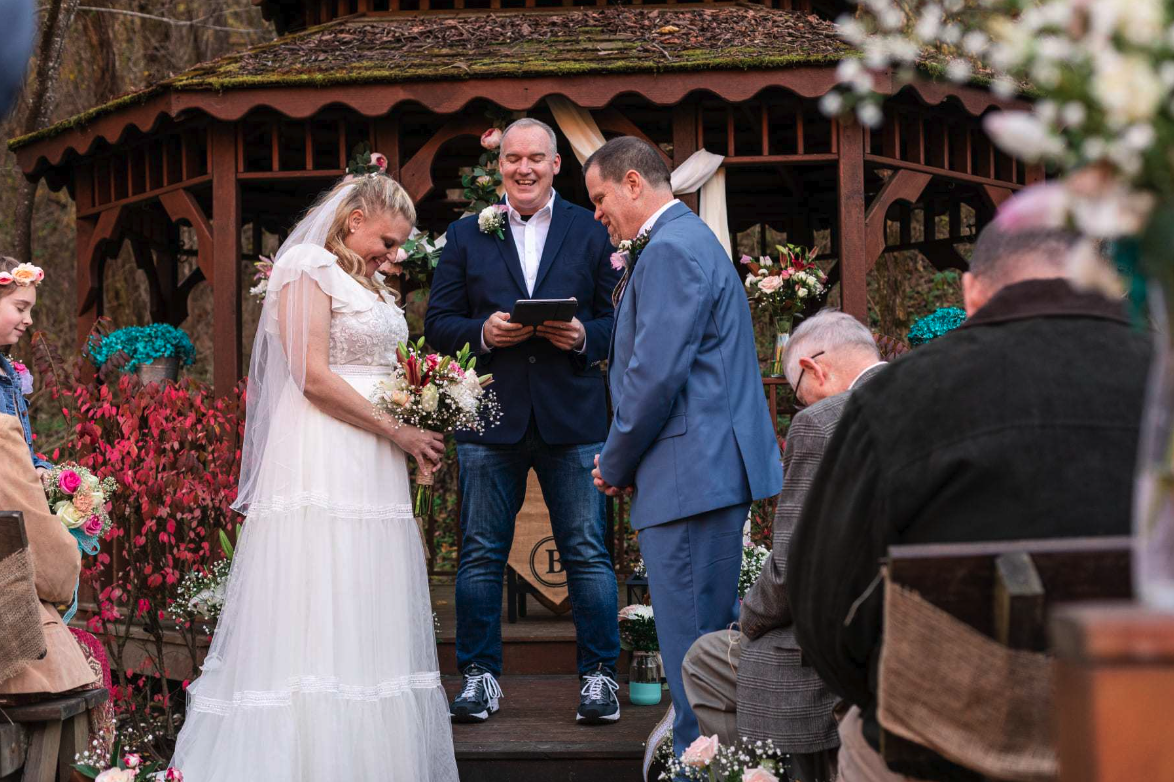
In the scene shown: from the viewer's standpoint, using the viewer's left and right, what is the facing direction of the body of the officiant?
facing the viewer

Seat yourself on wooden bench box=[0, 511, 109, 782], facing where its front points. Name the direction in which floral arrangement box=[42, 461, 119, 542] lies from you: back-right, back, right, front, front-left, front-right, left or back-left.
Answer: front-left

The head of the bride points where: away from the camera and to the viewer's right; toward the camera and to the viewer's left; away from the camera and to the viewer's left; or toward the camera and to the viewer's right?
toward the camera and to the viewer's right

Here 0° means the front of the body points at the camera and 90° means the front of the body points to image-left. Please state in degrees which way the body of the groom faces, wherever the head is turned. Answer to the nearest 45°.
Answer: approximately 90°

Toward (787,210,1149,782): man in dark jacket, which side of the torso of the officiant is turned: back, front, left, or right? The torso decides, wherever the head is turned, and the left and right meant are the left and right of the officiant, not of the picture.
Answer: front

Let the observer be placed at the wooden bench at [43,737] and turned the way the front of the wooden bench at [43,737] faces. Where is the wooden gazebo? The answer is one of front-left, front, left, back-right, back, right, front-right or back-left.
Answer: front

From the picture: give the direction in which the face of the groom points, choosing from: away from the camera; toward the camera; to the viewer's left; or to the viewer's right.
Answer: to the viewer's left

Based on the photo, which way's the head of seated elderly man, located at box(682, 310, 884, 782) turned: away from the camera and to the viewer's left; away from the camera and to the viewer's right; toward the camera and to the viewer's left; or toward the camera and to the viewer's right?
away from the camera and to the viewer's left

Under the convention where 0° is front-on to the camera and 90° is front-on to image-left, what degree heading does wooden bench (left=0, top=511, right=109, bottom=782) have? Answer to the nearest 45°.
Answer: approximately 225°

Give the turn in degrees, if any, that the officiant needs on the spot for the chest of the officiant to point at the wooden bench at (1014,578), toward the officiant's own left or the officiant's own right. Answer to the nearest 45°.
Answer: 0° — they already face it

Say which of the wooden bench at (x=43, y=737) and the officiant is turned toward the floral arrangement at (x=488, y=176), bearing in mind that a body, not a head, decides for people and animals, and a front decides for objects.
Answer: the wooden bench

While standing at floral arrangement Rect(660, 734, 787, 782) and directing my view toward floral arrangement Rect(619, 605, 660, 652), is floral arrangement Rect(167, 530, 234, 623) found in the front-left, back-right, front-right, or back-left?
front-left

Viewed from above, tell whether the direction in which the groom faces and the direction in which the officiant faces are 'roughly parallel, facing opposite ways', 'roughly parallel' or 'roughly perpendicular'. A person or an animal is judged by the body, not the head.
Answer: roughly perpendicular
